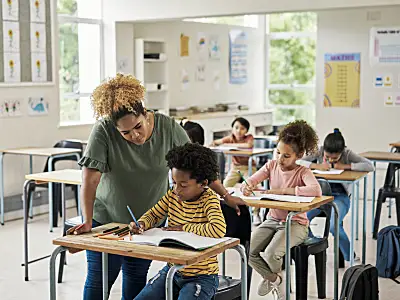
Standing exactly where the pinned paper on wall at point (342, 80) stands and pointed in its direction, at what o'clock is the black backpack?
The black backpack is roughly at 12 o'clock from the pinned paper on wall.

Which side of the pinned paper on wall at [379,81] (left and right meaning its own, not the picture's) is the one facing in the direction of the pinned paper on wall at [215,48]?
right

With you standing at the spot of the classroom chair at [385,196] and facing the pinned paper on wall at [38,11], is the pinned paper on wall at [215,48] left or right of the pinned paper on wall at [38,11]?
right

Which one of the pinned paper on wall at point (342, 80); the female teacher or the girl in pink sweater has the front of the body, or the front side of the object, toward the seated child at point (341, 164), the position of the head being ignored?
the pinned paper on wall

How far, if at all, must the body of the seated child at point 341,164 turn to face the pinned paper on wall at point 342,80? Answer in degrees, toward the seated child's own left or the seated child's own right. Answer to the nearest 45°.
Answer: approximately 180°

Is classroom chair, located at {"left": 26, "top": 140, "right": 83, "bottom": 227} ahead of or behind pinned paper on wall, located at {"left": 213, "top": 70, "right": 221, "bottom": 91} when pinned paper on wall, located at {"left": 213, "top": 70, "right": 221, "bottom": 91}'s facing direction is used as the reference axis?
ahead

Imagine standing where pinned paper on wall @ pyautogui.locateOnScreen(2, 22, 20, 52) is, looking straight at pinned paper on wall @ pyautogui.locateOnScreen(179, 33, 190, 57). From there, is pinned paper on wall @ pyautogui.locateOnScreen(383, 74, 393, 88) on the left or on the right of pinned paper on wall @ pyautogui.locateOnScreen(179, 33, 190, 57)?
right

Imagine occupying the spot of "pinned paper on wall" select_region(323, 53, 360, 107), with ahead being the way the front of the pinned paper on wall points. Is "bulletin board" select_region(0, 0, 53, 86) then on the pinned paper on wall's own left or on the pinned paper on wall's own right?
on the pinned paper on wall's own right

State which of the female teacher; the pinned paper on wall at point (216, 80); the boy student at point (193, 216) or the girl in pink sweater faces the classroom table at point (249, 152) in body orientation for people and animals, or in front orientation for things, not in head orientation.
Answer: the pinned paper on wall

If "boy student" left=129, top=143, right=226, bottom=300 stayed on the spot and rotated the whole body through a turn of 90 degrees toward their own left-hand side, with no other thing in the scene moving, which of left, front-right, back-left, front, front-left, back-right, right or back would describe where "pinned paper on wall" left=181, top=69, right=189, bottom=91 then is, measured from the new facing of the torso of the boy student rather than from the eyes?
back-left

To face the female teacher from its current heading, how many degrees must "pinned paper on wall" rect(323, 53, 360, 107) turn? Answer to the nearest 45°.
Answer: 0° — it already faces them

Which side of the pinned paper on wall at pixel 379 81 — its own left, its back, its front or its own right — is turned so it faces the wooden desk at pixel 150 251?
front
